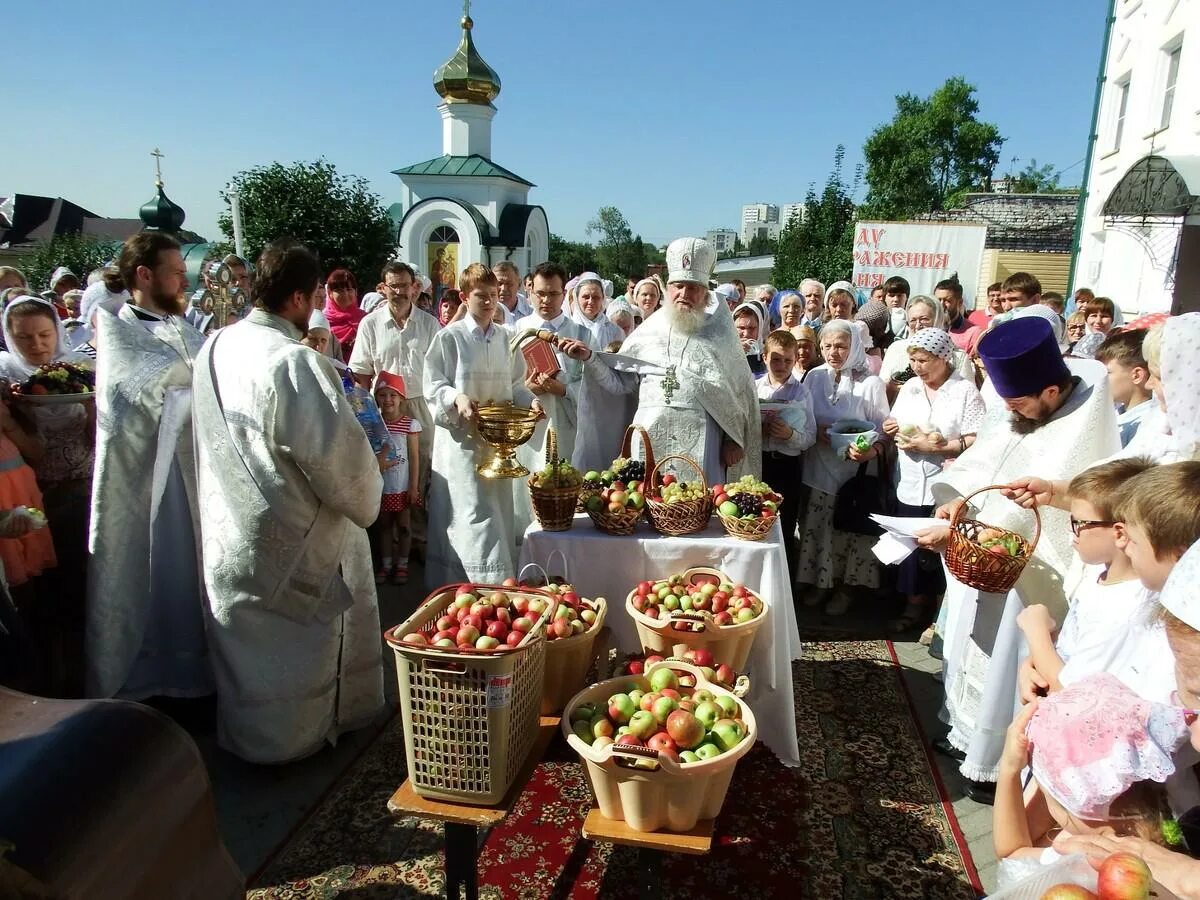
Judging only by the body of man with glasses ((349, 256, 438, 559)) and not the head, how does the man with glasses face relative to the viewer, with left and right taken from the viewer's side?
facing the viewer

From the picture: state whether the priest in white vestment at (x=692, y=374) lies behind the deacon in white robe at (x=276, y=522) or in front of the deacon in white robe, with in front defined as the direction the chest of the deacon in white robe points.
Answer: in front

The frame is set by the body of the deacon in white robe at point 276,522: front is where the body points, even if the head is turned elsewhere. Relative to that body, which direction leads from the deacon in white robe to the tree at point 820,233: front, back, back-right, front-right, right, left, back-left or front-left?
front

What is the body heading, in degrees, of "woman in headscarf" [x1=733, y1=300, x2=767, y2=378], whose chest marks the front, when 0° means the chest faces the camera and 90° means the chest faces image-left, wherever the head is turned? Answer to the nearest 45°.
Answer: approximately 45°

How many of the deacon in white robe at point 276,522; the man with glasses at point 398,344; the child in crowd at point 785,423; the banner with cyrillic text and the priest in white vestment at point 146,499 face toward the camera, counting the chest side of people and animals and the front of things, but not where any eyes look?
3

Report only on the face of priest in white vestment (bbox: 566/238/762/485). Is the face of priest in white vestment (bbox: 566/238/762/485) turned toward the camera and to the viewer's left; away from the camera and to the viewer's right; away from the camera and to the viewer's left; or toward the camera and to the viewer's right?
toward the camera and to the viewer's left

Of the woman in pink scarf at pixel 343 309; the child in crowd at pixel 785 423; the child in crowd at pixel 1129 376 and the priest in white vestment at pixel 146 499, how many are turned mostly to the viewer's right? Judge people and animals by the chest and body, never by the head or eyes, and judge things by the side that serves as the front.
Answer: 1

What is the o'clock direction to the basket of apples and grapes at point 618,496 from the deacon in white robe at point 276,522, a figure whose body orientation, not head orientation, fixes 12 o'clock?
The basket of apples and grapes is roughly at 2 o'clock from the deacon in white robe.

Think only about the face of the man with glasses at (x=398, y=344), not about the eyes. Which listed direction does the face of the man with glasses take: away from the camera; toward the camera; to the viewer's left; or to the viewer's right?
toward the camera

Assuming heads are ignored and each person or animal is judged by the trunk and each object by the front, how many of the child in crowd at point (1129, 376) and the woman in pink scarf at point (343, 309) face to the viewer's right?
0

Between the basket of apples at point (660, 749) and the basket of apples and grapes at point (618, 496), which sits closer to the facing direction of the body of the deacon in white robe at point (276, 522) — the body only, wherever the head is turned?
the basket of apples and grapes

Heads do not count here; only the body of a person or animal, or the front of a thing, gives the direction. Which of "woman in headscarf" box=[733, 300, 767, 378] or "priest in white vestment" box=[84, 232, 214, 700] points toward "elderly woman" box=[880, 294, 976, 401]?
the priest in white vestment

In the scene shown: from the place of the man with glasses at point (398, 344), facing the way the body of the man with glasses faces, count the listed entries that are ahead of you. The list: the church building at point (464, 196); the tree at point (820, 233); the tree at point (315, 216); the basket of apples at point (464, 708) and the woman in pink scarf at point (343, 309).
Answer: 1

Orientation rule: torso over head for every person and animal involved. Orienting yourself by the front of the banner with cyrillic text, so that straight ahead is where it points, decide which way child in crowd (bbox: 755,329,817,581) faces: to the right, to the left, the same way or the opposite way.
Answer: the same way

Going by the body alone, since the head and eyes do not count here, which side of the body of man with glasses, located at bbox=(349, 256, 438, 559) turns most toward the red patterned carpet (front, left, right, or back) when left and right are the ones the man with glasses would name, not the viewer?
front

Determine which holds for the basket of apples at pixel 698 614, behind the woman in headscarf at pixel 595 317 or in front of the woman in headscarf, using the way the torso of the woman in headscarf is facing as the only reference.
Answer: in front

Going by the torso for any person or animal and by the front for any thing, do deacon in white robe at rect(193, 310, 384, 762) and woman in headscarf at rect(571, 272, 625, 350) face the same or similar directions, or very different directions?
very different directions
